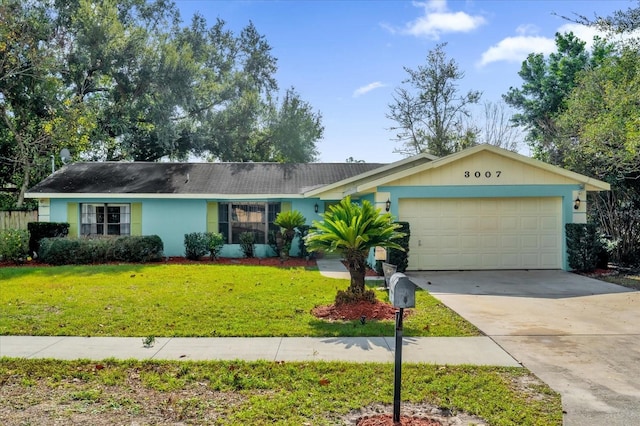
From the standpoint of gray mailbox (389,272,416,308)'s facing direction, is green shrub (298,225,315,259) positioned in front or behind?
behind

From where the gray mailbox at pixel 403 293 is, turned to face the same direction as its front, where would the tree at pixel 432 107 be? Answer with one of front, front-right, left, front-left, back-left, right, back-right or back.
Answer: back

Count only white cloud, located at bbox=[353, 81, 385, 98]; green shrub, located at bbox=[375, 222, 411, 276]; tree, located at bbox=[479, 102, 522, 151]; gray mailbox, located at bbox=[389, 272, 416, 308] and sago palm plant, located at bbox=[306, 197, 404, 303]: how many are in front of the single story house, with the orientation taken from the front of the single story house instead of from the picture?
3

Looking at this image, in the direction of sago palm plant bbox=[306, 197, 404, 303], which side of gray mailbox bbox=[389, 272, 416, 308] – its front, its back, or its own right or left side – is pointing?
back

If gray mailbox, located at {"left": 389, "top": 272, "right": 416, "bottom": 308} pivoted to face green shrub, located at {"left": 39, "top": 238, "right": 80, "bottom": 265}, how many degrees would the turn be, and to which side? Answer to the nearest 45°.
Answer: approximately 135° to its right

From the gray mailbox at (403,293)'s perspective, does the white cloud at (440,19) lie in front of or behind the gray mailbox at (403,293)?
behind

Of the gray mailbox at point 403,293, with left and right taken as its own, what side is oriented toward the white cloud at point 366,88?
back

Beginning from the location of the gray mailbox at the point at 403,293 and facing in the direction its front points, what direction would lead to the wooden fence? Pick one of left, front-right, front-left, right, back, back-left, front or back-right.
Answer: back-right

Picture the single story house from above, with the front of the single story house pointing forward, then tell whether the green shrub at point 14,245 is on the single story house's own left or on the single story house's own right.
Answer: on the single story house's own right

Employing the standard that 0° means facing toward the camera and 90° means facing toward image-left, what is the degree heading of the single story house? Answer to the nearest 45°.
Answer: approximately 0°

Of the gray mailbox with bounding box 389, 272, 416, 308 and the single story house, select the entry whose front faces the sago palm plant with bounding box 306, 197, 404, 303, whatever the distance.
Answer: the single story house

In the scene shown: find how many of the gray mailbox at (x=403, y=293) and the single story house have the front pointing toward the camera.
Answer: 2
